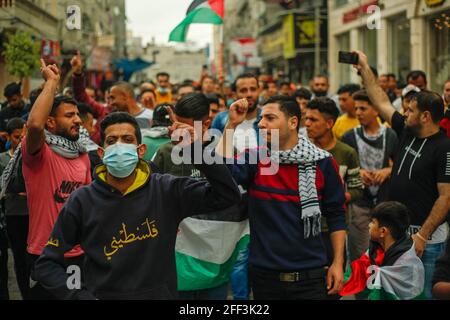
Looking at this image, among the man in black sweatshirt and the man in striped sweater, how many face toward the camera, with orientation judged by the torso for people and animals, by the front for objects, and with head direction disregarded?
2

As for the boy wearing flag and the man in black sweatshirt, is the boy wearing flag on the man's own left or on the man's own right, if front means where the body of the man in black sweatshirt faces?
on the man's own left

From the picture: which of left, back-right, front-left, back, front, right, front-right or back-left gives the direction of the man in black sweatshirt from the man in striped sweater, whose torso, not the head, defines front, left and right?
front-right

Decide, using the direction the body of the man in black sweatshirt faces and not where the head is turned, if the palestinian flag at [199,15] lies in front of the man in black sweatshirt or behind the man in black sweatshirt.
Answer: behind

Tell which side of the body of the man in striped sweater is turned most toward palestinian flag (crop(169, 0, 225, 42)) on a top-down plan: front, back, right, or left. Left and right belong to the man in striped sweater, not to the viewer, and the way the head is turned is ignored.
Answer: back

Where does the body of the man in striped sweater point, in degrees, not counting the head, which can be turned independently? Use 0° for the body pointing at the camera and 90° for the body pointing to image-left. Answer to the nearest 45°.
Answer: approximately 0°

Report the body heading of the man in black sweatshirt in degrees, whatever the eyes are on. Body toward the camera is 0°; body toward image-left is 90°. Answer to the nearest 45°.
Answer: approximately 0°
